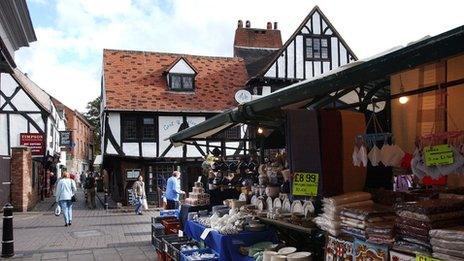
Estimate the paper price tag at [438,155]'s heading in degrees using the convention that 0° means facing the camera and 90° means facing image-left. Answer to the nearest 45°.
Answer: approximately 0°

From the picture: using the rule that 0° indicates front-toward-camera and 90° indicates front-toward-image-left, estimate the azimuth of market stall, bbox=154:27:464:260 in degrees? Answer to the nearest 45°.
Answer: approximately 45°

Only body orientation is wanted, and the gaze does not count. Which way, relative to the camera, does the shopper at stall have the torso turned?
to the viewer's right

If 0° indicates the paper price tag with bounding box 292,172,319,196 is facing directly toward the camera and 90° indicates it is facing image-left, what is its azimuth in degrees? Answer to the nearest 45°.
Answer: approximately 0°
